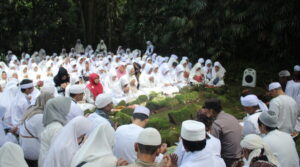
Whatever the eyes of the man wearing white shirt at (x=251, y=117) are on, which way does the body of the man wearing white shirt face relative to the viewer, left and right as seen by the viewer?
facing to the left of the viewer

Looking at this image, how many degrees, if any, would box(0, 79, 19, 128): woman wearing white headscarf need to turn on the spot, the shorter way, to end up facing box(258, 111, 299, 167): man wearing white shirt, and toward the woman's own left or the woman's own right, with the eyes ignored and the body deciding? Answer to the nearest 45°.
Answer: approximately 45° to the woman's own right

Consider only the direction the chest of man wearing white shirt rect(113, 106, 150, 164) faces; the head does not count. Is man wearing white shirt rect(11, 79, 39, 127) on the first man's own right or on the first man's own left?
on the first man's own left

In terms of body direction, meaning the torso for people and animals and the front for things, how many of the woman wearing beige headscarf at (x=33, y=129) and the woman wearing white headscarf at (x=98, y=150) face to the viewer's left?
0

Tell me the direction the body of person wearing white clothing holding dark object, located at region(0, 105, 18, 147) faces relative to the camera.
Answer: to the viewer's right

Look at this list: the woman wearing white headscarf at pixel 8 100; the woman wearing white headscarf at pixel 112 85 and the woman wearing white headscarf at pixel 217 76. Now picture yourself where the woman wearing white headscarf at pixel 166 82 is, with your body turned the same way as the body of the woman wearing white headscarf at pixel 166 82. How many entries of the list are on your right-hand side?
2

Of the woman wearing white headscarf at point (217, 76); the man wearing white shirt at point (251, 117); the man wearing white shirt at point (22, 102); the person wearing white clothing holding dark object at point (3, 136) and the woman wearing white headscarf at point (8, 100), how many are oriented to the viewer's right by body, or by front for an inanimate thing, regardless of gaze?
3

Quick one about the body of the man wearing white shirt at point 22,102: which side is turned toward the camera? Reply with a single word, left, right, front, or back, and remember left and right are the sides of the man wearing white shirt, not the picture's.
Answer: right

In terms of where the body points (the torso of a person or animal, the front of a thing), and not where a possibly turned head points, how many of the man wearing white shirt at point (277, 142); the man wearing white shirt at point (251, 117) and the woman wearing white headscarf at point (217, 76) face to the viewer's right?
0

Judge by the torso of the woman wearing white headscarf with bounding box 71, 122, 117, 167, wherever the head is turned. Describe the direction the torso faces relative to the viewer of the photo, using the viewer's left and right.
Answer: facing away from the viewer and to the right of the viewer

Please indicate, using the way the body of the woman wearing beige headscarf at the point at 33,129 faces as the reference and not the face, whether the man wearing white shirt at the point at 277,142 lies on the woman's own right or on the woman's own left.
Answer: on the woman's own right

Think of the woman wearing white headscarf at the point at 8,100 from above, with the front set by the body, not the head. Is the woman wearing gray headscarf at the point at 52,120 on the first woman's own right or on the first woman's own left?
on the first woman's own right
